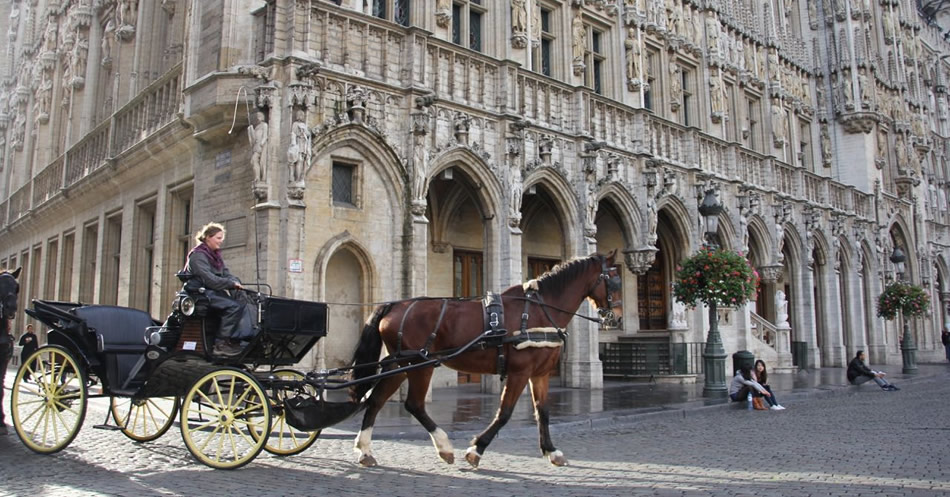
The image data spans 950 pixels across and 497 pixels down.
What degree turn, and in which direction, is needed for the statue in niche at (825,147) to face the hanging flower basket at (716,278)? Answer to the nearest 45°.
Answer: approximately 45° to its right

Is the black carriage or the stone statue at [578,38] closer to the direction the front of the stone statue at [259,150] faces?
the black carriage

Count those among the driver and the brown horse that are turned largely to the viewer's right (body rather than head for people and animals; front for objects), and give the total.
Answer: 2

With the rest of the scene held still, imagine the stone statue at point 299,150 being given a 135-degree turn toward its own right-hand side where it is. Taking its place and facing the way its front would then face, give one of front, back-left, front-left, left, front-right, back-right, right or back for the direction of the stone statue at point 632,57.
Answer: back-right

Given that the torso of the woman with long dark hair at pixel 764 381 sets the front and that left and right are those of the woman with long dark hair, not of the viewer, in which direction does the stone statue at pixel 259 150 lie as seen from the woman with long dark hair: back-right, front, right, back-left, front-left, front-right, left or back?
right

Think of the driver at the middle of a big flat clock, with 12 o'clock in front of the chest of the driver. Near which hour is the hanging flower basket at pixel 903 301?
The hanging flower basket is roughly at 11 o'clock from the driver.

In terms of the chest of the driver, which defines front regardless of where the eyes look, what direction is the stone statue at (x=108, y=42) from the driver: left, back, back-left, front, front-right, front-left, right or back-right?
left

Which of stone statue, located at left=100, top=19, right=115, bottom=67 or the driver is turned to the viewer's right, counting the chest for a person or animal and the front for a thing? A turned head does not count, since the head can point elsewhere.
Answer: the driver

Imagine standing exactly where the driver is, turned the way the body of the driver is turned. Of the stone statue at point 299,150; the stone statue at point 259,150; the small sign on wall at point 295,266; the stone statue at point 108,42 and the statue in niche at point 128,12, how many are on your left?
5

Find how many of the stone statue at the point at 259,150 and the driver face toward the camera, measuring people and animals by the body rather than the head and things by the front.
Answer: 1

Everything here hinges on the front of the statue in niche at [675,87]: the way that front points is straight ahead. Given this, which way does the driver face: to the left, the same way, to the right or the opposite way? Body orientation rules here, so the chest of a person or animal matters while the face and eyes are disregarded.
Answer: to the left

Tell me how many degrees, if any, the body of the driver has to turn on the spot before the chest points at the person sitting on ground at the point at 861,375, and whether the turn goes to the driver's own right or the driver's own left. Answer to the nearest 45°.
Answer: approximately 45° to the driver's own left

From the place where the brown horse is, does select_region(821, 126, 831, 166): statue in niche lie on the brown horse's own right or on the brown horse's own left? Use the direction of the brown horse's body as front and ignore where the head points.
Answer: on the brown horse's own left

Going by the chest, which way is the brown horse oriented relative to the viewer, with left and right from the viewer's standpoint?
facing to the right of the viewer

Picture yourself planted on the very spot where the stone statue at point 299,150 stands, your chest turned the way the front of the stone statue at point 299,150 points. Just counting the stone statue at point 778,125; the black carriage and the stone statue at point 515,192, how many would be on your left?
2

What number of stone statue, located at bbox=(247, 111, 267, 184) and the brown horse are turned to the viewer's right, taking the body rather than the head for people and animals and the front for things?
1

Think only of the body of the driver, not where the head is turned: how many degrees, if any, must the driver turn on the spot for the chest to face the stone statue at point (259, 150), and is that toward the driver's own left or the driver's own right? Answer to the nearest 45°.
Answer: approximately 90° to the driver's own left

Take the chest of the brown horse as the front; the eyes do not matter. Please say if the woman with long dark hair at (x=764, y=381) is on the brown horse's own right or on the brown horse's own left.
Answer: on the brown horse's own left

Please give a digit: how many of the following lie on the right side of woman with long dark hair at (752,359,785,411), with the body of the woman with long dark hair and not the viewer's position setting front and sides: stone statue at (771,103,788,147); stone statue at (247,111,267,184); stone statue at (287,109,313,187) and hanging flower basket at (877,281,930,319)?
2

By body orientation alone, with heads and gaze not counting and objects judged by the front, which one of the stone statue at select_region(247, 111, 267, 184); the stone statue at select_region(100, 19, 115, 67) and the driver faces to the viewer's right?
the driver

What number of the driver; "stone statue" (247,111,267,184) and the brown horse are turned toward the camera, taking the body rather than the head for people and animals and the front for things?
1

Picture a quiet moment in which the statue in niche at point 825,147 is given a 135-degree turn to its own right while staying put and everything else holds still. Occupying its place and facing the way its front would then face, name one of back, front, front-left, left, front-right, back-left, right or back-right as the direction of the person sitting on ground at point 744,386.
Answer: left
